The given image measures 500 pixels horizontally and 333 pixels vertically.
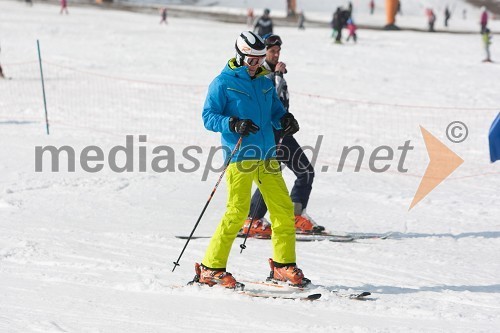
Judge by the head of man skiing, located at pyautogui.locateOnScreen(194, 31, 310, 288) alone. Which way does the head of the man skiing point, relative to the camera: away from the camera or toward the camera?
toward the camera

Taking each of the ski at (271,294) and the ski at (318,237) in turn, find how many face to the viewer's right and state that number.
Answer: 2

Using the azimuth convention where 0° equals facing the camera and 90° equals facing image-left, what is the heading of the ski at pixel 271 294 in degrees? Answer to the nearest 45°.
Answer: approximately 270°

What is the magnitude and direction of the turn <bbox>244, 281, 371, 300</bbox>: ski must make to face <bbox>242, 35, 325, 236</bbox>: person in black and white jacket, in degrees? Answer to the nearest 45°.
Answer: approximately 90° to its left

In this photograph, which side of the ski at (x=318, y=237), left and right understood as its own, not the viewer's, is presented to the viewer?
right

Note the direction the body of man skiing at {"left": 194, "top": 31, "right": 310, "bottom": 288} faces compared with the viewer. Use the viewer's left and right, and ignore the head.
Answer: facing the viewer and to the right of the viewer

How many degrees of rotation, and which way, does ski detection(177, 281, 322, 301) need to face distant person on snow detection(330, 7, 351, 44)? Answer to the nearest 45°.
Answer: approximately 90° to its left

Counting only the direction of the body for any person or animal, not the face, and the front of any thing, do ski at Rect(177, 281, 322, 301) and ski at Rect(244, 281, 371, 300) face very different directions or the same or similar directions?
same or similar directions

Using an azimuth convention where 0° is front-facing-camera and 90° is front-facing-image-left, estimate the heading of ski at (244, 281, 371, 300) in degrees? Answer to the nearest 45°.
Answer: approximately 270°

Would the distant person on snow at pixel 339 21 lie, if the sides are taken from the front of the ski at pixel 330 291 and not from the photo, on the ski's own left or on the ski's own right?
on the ski's own left

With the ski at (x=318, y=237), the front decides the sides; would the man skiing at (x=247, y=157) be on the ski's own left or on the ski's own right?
on the ski's own right

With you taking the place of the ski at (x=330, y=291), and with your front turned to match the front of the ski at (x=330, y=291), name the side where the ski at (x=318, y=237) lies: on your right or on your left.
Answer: on your left
